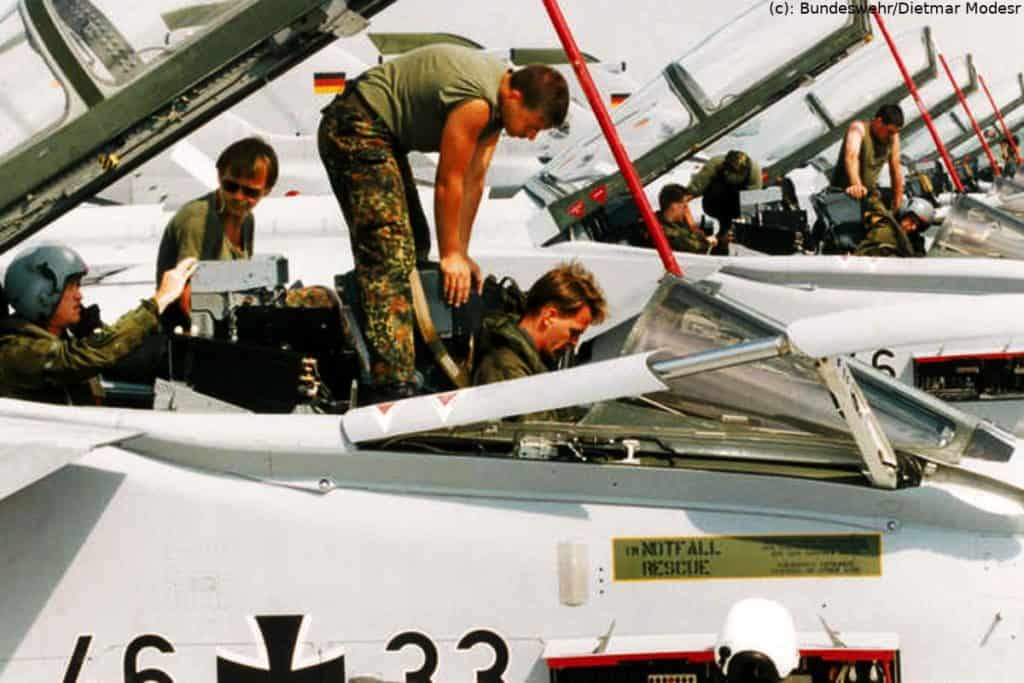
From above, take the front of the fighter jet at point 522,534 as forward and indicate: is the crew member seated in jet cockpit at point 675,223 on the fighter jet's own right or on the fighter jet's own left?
on the fighter jet's own left

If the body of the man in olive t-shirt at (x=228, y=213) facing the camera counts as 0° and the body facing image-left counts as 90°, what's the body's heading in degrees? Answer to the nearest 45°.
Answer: approximately 315°

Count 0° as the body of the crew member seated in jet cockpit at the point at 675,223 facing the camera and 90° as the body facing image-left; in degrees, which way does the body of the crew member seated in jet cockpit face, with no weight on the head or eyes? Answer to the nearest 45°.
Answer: approximately 270°

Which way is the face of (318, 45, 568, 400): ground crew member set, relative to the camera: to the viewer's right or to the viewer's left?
to the viewer's right

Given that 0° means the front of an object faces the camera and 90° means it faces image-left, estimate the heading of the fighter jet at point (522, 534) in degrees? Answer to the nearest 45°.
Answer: approximately 270°

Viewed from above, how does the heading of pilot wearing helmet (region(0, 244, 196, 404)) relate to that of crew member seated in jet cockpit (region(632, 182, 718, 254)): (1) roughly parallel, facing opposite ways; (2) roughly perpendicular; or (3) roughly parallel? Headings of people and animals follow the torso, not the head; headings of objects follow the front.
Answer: roughly parallel

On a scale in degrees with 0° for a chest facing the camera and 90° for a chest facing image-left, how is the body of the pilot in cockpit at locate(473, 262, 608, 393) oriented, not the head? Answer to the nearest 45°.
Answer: approximately 270°

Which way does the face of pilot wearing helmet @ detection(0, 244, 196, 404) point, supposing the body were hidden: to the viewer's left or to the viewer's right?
to the viewer's right

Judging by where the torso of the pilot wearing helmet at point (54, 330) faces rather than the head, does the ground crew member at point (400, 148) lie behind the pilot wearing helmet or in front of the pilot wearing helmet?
in front

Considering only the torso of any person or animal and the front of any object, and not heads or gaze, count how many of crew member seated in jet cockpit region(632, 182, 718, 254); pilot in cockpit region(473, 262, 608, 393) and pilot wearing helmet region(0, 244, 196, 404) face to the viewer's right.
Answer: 3

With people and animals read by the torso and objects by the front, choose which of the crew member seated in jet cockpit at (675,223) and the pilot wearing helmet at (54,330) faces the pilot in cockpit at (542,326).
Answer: the pilot wearing helmet

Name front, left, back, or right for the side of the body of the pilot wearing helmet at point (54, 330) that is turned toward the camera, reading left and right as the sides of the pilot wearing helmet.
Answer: right
